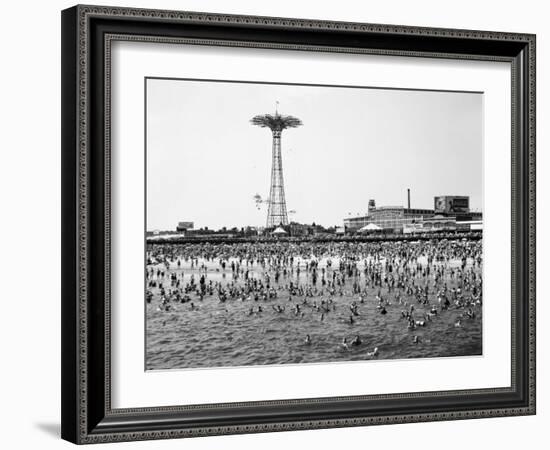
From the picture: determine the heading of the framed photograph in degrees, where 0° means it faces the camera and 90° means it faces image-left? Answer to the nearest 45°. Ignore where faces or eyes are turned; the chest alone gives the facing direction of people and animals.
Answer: approximately 315°
